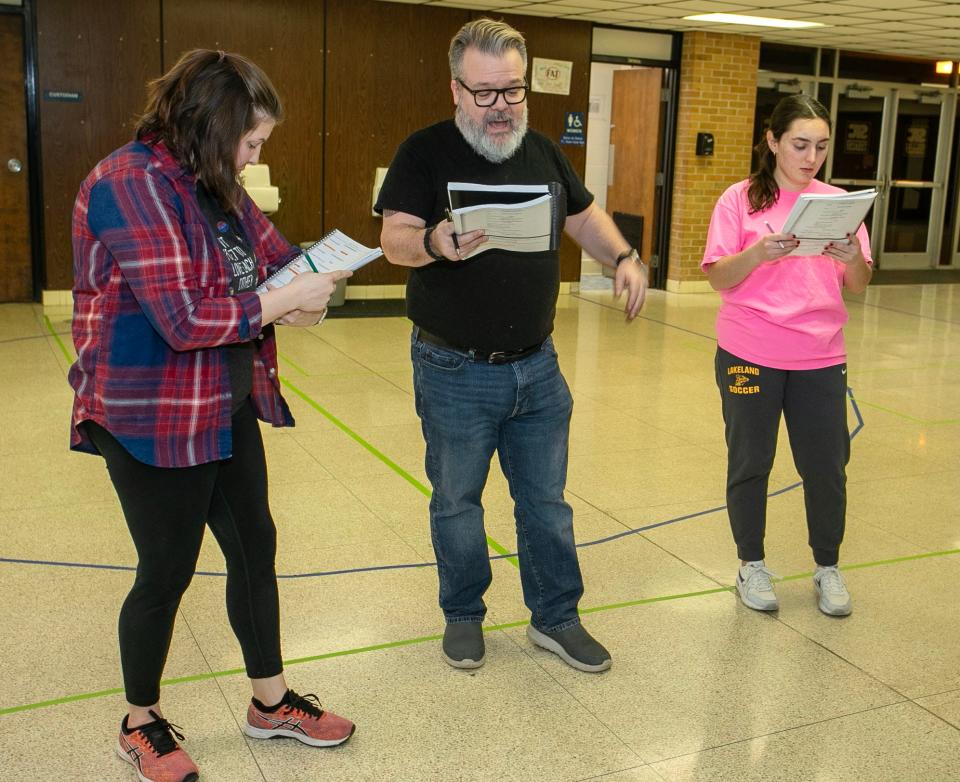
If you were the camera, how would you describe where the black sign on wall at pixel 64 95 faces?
facing the viewer

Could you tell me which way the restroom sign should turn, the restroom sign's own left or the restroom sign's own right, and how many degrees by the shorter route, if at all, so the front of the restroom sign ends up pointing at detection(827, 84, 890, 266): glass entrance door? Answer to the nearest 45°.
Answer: approximately 135° to the restroom sign's own left

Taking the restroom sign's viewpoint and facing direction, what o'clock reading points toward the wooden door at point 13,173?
The wooden door is roughly at 2 o'clock from the restroom sign.

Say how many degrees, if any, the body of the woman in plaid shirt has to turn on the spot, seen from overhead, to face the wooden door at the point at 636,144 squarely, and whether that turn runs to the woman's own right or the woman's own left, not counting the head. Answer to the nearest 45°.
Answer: approximately 90° to the woman's own left

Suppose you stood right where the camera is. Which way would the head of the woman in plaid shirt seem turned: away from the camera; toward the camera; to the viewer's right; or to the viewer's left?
to the viewer's right

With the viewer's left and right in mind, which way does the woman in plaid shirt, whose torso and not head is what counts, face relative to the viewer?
facing the viewer and to the right of the viewer

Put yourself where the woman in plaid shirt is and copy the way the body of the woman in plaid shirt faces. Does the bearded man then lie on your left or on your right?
on your left

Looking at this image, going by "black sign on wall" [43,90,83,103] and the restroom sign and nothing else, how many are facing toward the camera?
2

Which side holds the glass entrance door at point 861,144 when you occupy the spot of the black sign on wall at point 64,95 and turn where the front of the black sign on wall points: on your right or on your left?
on your left

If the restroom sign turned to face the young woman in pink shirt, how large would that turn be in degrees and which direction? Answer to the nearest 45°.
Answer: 0° — it already faces them

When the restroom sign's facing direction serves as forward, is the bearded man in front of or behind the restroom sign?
in front

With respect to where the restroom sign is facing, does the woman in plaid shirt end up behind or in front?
in front
